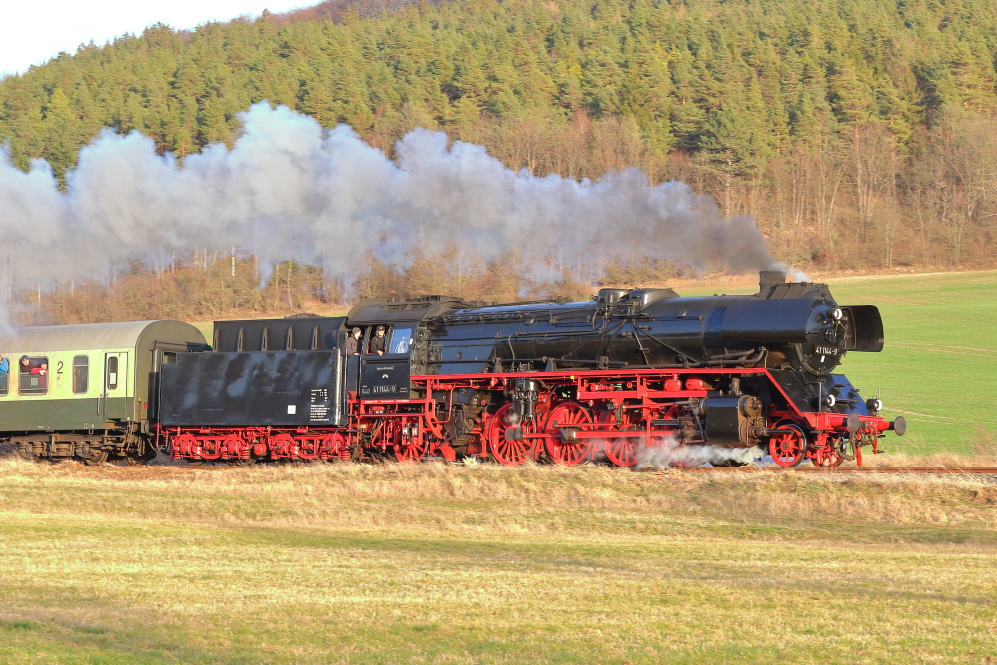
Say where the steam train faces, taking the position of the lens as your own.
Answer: facing the viewer and to the right of the viewer

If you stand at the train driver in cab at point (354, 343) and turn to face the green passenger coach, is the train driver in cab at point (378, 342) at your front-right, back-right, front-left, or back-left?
back-left

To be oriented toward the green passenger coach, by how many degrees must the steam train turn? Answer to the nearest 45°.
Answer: approximately 180°
